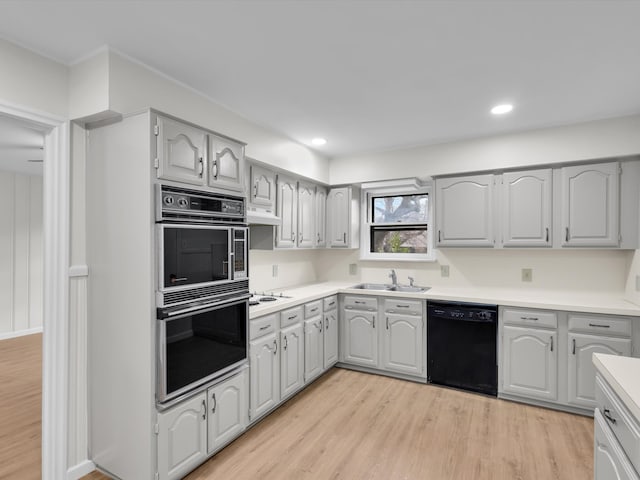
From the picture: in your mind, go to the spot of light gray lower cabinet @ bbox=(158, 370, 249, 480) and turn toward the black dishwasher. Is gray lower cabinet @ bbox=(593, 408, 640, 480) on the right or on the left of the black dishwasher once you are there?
right

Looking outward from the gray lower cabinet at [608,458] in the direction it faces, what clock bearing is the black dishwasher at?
The black dishwasher is roughly at 2 o'clock from the gray lower cabinet.

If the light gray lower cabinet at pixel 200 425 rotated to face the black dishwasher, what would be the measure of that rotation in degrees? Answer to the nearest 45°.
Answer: approximately 45° to its left

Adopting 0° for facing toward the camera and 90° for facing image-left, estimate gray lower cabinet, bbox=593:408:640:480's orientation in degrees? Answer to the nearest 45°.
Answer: approximately 90°

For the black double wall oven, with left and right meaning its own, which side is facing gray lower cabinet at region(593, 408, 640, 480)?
front

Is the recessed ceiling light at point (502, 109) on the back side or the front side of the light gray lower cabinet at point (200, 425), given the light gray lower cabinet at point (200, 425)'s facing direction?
on the front side

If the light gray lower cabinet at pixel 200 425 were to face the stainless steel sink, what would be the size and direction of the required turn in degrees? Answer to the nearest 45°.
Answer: approximately 90° to its left

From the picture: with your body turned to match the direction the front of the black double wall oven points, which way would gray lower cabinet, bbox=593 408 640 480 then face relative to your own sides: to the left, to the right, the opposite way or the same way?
the opposite way

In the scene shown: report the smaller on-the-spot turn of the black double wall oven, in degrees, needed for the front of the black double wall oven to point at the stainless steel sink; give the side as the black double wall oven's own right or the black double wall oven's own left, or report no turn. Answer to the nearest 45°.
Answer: approximately 90° to the black double wall oven's own left

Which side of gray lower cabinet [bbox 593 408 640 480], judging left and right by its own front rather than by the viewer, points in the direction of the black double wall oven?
front

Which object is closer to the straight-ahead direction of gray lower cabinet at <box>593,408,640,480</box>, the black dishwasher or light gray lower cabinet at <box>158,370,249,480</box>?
the light gray lower cabinet

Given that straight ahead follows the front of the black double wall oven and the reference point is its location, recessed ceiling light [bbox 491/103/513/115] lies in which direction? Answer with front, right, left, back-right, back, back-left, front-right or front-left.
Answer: front-left

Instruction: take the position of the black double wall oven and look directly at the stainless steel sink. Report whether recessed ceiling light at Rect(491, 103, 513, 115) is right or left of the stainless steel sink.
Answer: right
